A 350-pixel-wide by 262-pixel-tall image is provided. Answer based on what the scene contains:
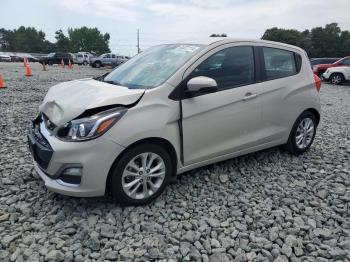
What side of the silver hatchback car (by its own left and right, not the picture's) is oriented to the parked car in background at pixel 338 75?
back

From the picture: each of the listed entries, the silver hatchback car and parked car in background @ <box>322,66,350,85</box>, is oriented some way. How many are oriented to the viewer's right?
0

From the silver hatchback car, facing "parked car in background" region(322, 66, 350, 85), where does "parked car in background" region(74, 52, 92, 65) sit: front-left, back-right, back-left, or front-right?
front-left

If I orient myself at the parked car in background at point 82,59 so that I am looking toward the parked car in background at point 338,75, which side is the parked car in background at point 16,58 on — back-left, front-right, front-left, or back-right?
back-right

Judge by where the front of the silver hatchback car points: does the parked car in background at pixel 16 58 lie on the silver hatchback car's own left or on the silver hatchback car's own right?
on the silver hatchback car's own right

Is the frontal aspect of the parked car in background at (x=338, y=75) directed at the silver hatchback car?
no

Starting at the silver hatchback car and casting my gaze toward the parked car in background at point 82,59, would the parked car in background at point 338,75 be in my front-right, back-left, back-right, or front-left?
front-right

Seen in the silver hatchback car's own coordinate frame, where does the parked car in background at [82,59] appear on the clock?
The parked car in background is roughly at 4 o'clock from the silver hatchback car.

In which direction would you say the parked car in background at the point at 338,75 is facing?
to the viewer's left

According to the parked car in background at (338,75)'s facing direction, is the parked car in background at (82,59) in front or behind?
in front

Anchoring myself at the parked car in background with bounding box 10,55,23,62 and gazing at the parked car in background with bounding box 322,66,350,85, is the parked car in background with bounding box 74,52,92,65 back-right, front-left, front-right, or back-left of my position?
front-left

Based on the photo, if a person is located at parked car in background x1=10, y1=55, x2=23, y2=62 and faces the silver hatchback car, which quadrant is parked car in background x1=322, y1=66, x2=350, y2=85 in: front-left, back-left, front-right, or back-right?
front-left

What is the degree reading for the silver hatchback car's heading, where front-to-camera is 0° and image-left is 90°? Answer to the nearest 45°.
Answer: approximately 45°
